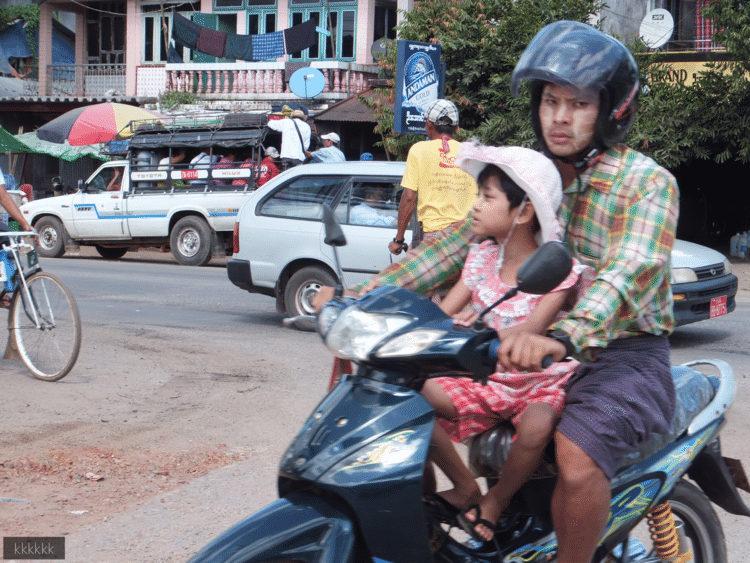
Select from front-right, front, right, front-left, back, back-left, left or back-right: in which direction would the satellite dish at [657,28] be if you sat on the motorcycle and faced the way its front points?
back-right

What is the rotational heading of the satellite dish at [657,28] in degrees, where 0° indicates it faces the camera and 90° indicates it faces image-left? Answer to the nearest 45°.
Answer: approximately 0°

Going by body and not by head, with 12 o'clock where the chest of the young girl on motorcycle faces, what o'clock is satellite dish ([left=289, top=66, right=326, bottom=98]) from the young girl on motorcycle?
The satellite dish is roughly at 4 o'clock from the young girl on motorcycle.

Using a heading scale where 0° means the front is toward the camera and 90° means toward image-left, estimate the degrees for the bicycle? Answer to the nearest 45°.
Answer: approximately 315°

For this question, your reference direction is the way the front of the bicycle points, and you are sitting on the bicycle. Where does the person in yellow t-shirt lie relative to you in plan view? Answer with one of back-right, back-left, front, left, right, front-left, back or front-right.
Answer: front-left

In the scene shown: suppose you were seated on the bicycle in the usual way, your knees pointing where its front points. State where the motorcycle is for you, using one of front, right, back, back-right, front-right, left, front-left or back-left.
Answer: front-right

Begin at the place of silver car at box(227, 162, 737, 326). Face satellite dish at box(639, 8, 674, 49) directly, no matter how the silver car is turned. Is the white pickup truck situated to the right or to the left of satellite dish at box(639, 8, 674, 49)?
left

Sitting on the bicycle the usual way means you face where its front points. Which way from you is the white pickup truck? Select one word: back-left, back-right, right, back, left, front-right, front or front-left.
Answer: back-left

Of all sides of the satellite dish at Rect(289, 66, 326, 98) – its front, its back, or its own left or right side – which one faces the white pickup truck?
front

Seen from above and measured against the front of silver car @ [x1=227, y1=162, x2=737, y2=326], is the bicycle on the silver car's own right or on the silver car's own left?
on the silver car's own right

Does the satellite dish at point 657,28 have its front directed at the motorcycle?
yes

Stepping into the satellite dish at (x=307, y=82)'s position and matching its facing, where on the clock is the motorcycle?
The motorcycle is roughly at 12 o'clock from the satellite dish.

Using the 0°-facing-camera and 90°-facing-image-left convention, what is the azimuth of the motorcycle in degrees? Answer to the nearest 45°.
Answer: approximately 45°

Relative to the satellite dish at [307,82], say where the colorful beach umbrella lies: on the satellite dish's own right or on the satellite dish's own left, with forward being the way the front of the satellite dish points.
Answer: on the satellite dish's own right
